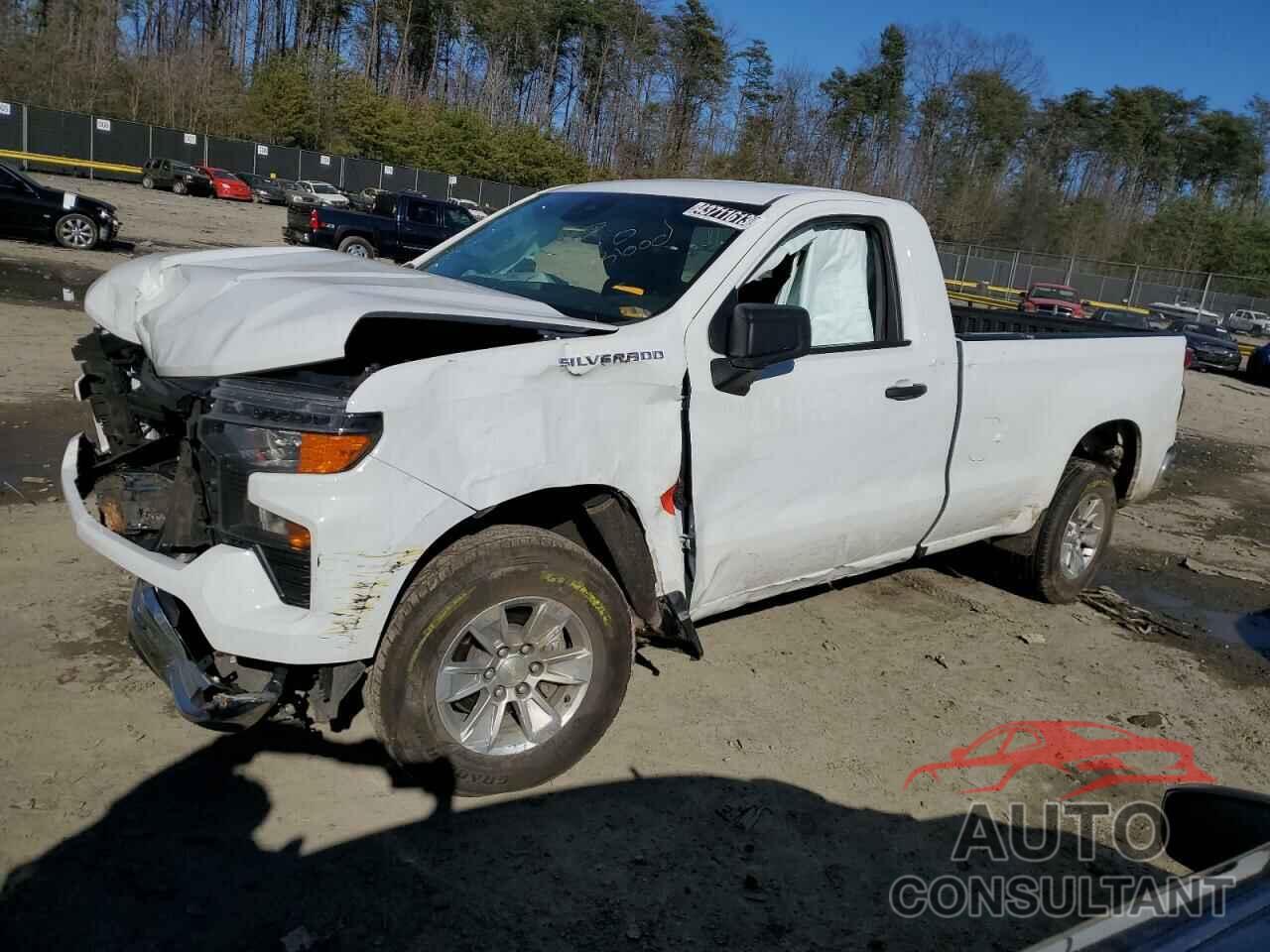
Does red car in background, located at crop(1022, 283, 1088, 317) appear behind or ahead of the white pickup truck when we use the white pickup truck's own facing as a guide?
behind

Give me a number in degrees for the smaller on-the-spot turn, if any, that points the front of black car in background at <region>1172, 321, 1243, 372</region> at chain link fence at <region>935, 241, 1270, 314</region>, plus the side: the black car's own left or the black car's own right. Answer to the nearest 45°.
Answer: approximately 135° to the black car's own left

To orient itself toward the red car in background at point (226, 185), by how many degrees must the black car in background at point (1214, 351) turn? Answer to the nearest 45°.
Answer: approximately 135° to its right

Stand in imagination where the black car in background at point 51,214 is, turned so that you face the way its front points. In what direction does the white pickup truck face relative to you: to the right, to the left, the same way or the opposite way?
the opposite way

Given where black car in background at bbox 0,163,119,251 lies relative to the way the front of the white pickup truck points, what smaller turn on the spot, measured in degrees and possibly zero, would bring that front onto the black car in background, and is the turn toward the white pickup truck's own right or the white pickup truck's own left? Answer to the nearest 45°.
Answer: approximately 90° to the white pickup truck's own right

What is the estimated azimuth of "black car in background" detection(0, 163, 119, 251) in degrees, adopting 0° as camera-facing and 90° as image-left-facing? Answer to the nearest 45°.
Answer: approximately 270°

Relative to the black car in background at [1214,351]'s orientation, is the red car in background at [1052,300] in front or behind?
behind

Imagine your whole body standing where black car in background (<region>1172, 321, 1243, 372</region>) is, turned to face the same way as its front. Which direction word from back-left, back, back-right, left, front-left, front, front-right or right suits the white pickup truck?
front-right

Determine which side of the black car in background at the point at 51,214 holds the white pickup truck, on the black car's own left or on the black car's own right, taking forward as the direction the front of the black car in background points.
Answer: on the black car's own right

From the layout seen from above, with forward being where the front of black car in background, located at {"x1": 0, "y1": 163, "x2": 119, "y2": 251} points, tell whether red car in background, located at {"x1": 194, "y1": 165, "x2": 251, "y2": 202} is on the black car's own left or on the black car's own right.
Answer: on the black car's own left

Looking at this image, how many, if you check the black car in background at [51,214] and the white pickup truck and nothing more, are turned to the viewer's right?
1

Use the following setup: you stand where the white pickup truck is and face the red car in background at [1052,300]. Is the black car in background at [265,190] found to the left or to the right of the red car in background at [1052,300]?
left

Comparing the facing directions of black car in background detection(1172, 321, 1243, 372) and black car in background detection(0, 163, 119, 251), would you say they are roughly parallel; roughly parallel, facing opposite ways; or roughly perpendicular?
roughly perpendicular
